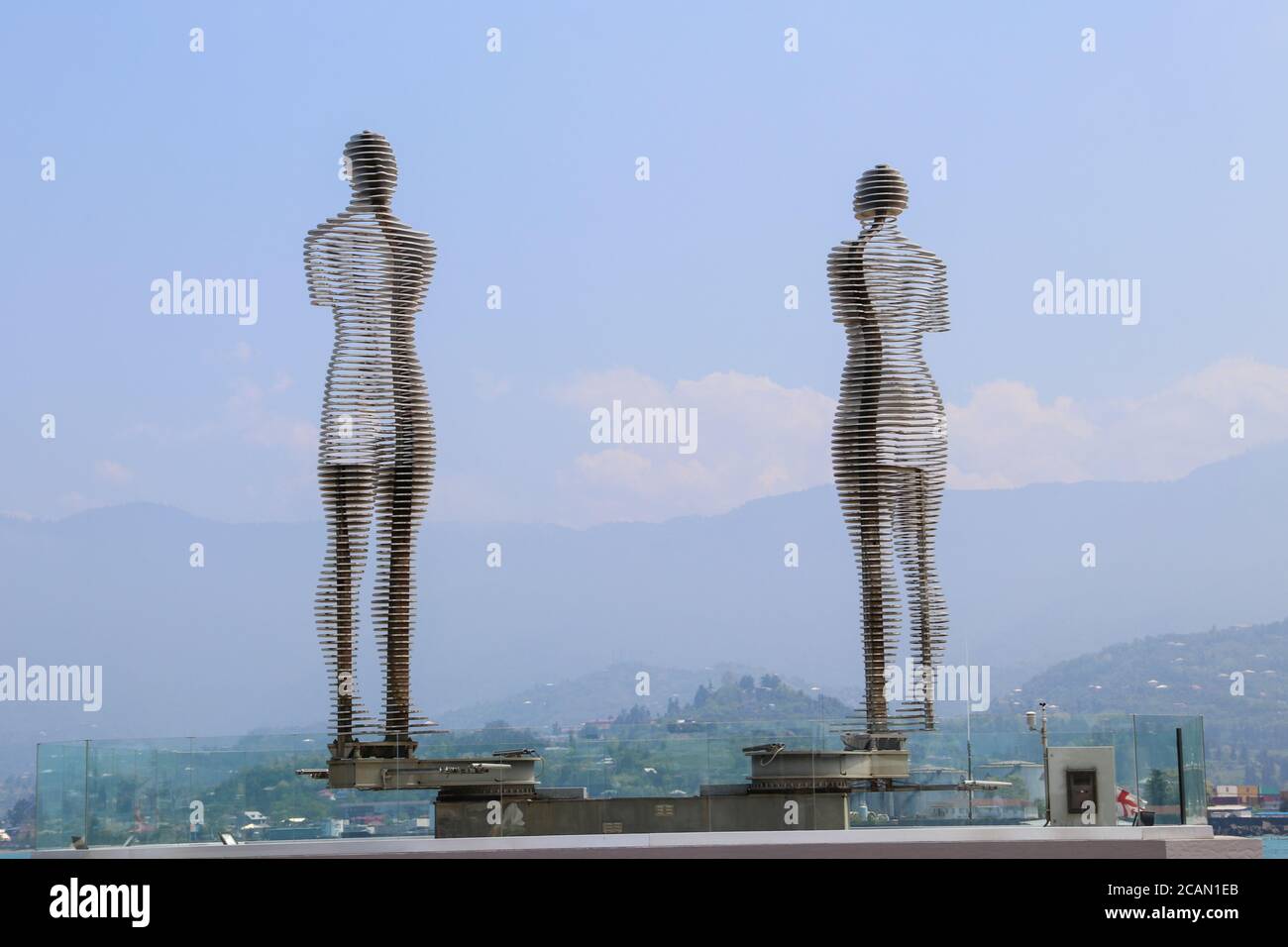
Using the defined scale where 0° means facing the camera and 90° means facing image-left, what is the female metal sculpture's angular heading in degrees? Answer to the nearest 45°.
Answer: approximately 135°

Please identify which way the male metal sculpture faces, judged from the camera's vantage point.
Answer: facing away from the viewer and to the right of the viewer

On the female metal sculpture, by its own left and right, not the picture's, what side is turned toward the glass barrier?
left

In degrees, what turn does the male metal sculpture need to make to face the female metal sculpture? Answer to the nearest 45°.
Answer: approximately 45° to its right

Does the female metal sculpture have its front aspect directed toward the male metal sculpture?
no
